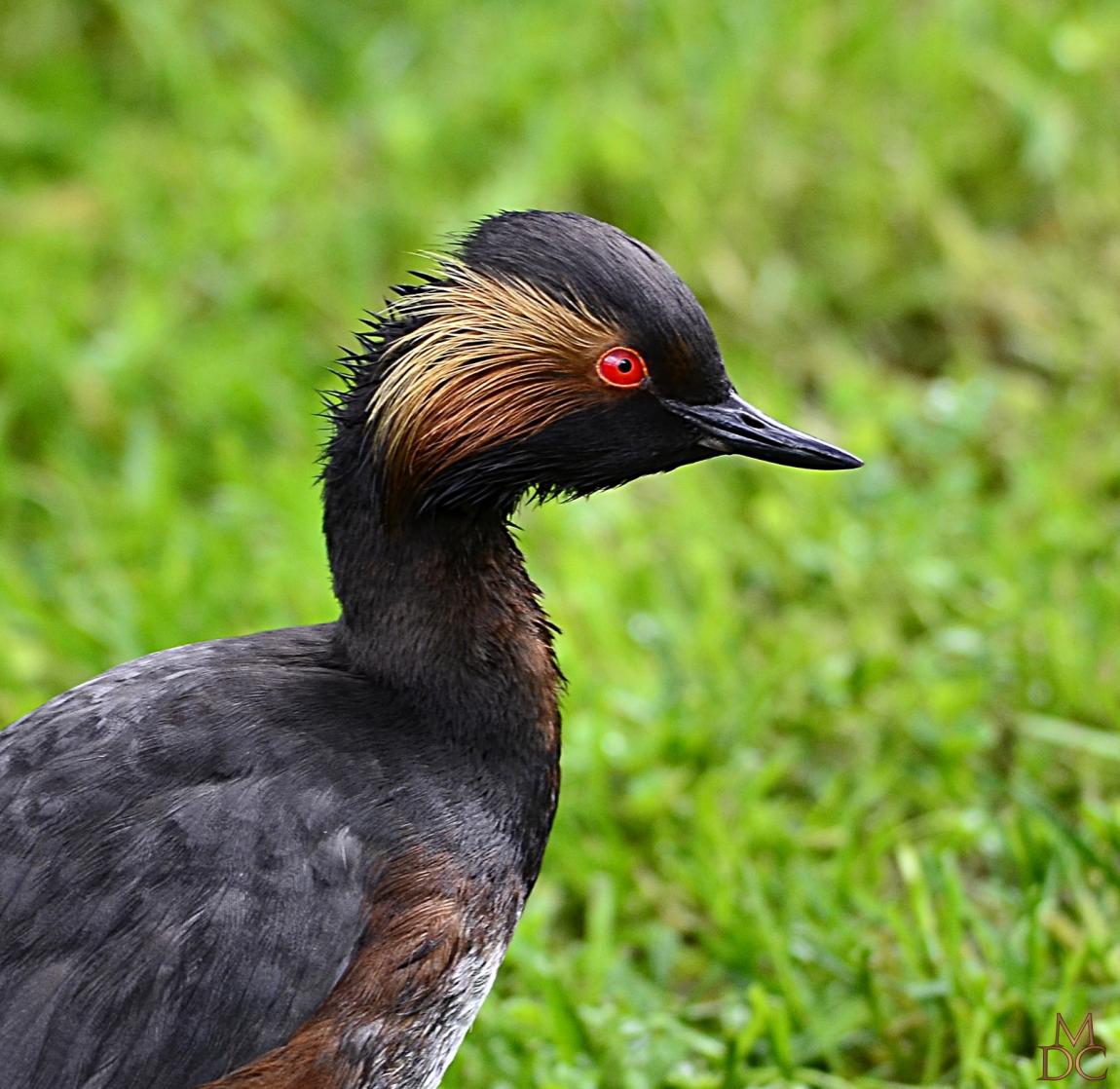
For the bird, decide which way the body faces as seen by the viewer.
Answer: to the viewer's right
